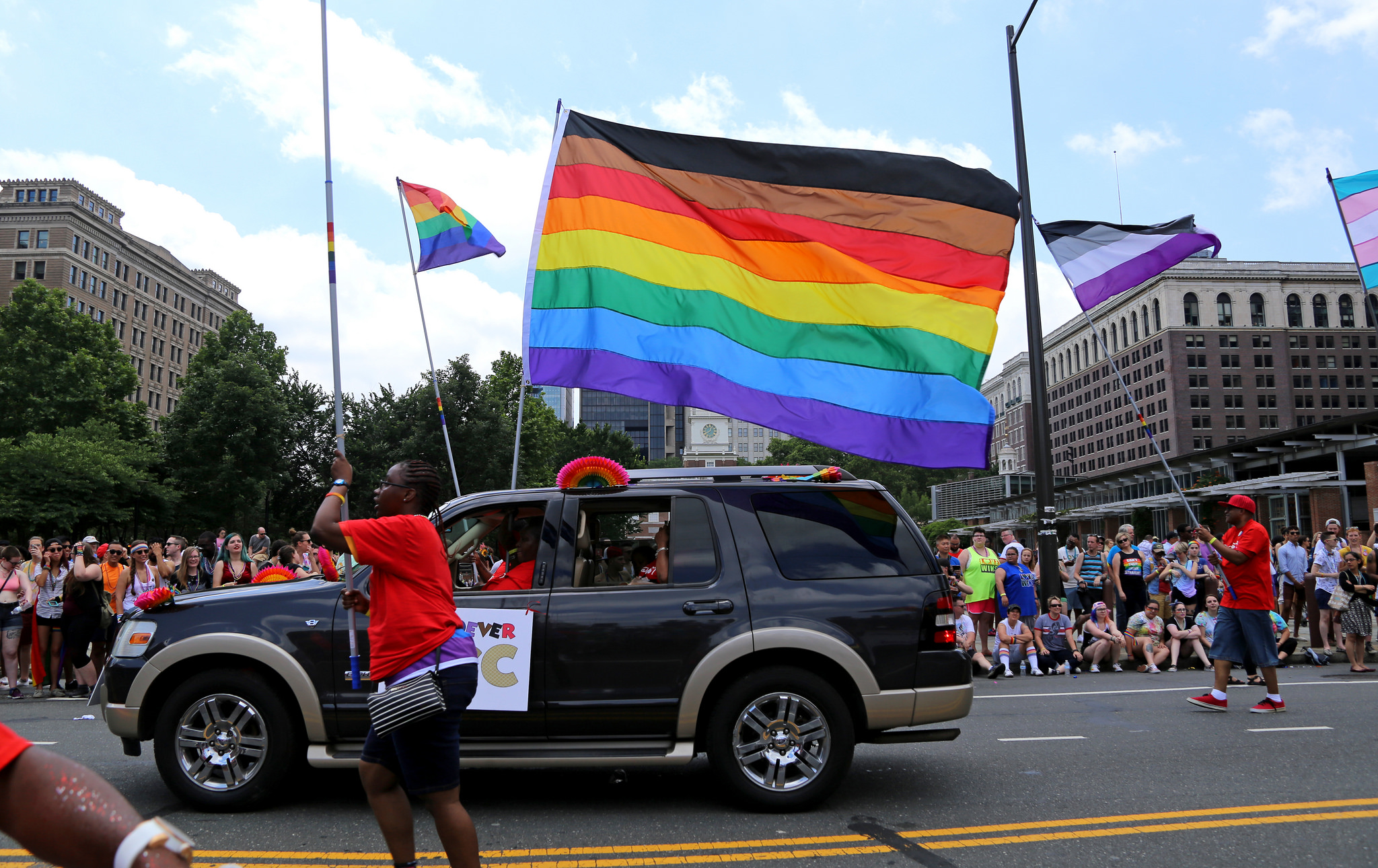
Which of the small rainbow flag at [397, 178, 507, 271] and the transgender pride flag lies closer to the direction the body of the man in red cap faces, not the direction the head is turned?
the small rainbow flag

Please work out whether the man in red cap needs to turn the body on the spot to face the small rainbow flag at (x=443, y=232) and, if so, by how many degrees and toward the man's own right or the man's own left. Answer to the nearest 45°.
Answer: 0° — they already face it

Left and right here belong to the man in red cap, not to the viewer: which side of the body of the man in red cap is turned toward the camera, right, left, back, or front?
left

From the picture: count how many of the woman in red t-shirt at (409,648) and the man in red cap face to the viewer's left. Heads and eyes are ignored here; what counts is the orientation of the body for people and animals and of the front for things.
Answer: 2

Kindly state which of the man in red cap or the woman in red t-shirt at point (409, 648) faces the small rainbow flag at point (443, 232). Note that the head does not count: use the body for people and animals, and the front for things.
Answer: the man in red cap

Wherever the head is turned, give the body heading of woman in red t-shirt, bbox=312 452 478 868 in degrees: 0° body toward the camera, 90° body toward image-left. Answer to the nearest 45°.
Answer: approximately 90°

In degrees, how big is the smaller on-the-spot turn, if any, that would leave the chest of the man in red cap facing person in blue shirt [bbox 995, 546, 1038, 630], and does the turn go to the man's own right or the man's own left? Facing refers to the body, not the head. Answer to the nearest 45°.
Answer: approximately 45° to the man's own right
